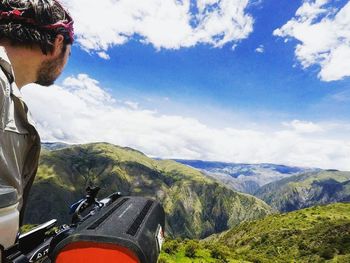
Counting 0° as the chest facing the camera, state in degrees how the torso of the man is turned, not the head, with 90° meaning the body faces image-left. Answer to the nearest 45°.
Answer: approximately 225°

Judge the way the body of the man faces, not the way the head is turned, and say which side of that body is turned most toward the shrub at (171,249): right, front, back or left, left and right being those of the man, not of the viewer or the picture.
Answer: front

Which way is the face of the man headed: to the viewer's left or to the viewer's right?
to the viewer's right
